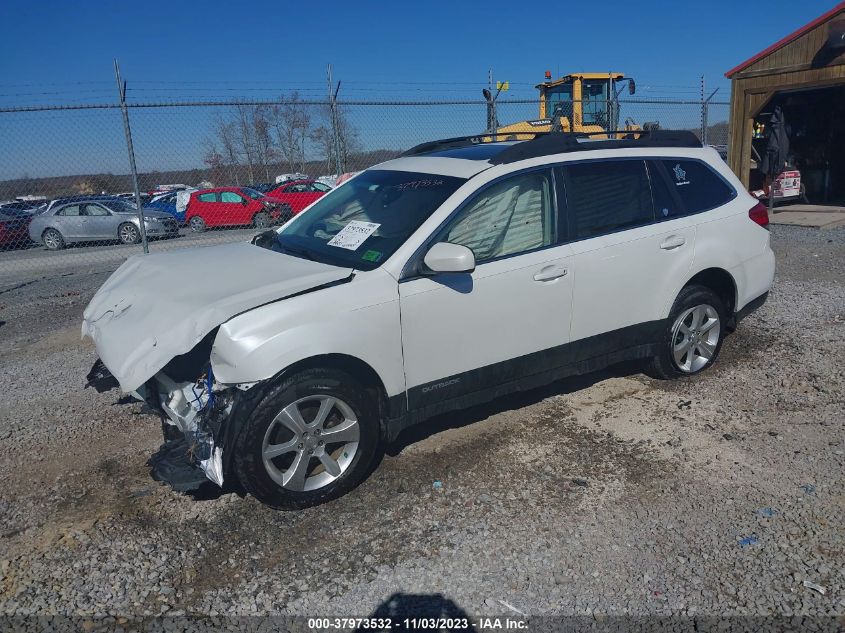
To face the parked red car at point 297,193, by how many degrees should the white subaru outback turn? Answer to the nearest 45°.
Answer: approximately 135° to its right

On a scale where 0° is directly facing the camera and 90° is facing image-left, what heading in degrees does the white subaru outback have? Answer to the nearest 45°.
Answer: approximately 45°

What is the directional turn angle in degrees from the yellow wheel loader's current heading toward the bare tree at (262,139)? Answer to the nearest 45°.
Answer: approximately 135° to its right

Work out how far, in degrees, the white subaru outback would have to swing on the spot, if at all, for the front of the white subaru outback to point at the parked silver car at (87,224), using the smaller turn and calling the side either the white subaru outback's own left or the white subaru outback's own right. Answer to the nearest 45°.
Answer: approximately 90° to the white subaru outback's own right

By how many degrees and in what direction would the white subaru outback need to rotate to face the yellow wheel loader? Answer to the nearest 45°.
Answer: approximately 135° to its right
